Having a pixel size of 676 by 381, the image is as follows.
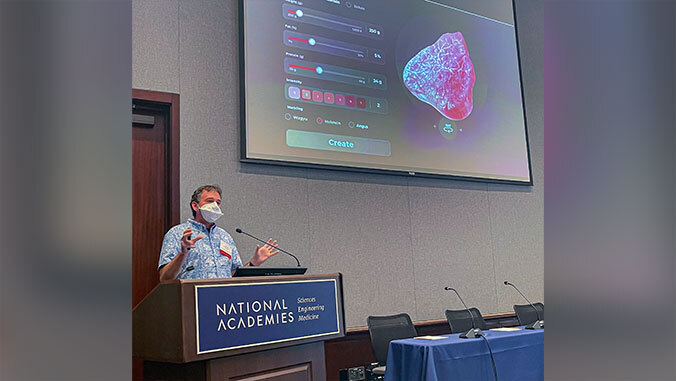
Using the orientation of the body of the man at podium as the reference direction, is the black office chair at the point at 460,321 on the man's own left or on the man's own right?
on the man's own left

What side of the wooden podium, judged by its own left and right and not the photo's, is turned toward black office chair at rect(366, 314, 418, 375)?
left

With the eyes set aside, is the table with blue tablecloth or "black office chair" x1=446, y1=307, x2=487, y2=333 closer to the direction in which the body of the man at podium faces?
the table with blue tablecloth

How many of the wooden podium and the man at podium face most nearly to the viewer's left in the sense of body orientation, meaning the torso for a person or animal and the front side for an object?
0

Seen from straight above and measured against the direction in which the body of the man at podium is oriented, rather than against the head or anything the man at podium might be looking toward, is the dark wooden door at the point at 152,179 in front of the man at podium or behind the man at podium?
behind

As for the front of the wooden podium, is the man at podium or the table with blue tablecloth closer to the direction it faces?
the table with blue tablecloth

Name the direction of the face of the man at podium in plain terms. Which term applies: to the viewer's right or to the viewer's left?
to the viewer's right

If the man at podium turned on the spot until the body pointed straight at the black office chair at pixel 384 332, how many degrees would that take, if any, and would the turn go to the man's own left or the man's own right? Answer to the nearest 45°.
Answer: approximately 90° to the man's own left

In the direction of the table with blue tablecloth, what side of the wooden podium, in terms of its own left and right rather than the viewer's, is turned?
left

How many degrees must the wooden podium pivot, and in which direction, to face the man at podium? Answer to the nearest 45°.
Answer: approximately 135° to its left
